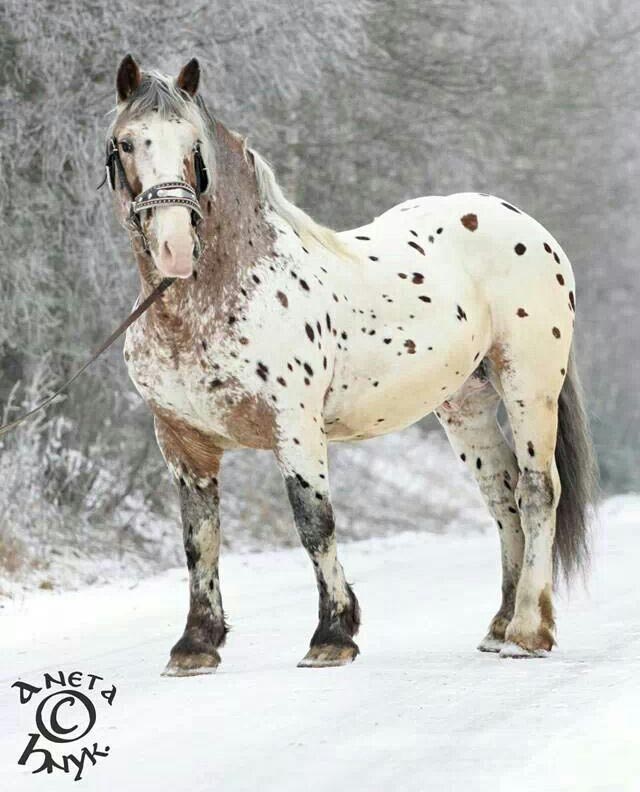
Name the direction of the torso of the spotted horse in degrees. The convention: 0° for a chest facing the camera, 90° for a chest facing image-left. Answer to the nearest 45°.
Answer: approximately 45°
